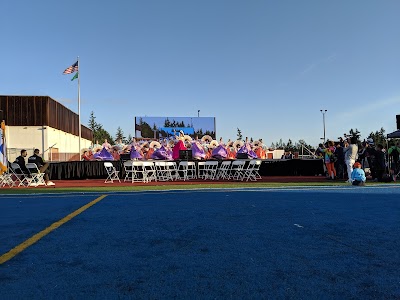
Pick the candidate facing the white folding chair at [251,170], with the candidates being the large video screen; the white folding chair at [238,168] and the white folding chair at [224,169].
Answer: the large video screen

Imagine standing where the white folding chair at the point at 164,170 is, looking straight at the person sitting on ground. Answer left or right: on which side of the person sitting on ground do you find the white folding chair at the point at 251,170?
left

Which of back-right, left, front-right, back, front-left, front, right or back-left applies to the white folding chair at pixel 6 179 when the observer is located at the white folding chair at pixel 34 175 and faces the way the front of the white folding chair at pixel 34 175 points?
back

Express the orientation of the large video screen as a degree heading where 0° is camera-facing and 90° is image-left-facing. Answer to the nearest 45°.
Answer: approximately 0°

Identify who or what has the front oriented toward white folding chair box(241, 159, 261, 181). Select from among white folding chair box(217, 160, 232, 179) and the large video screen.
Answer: the large video screen

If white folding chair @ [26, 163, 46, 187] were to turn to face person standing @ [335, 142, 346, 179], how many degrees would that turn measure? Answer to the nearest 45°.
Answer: approximately 45° to its left

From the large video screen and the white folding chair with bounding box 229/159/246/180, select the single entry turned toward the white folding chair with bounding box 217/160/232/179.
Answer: the large video screen
